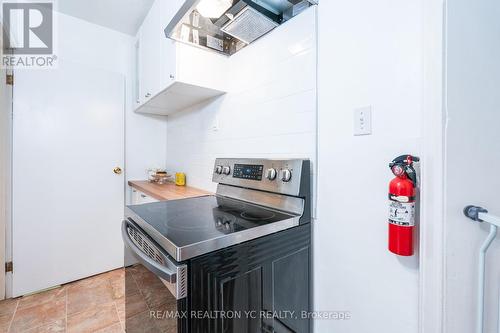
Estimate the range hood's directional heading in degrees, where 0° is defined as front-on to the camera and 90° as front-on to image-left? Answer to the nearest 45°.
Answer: approximately 45°

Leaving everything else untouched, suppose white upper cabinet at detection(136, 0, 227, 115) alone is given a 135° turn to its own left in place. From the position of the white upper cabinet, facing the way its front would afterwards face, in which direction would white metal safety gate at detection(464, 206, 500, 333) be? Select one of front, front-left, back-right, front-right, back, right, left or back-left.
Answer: front-right

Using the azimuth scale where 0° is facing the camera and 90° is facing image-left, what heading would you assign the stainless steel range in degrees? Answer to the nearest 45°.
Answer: approximately 45°
